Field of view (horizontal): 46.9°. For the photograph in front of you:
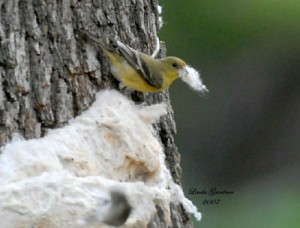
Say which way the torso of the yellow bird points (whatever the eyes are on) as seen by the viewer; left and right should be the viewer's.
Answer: facing to the right of the viewer
